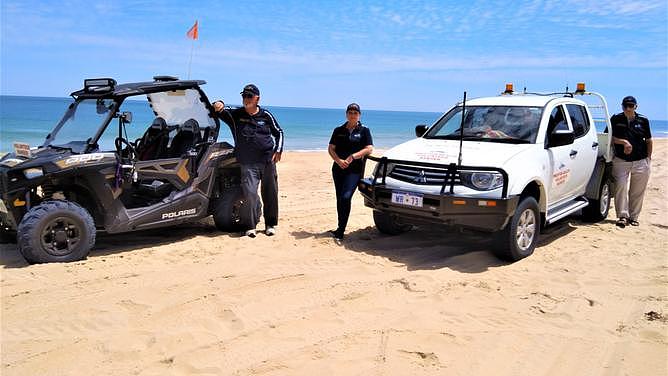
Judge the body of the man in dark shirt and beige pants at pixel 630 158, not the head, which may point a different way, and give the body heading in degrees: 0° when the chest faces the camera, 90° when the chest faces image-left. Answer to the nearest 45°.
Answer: approximately 0°

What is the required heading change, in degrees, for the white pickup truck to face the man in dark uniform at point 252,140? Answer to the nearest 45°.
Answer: approximately 45° to its right

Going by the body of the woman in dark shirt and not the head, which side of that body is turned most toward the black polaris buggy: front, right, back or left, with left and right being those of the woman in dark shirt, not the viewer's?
right

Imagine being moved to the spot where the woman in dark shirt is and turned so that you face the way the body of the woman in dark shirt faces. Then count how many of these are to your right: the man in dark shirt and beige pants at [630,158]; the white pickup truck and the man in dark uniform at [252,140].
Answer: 1

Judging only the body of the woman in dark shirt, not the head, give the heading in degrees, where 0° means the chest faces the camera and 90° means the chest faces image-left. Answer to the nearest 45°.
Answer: approximately 0°

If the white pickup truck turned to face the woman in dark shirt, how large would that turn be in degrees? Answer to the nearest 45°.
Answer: approximately 45° to its right

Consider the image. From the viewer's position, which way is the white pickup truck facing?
facing the viewer and to the left of the viewer

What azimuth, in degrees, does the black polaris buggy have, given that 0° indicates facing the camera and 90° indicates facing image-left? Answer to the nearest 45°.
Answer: approximately 45°

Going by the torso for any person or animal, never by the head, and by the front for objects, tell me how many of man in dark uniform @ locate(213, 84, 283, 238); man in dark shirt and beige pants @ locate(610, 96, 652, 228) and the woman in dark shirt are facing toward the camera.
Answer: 3

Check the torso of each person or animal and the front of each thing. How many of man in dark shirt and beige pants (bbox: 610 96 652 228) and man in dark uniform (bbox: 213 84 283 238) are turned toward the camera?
2
